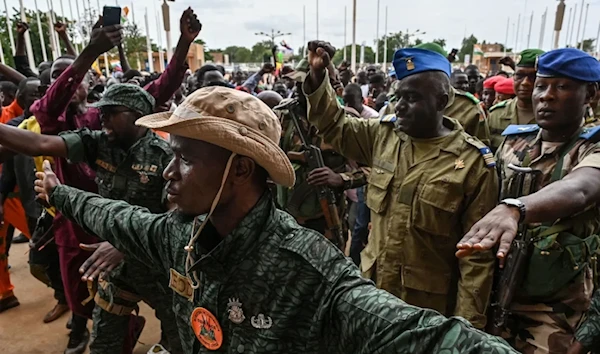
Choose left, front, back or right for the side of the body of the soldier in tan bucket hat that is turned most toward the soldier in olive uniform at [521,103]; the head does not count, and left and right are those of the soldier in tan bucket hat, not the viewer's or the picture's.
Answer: back

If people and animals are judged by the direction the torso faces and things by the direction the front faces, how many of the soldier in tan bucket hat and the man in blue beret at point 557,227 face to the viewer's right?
0

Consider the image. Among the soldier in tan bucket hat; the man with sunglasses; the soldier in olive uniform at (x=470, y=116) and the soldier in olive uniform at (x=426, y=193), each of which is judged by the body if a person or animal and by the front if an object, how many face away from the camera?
0

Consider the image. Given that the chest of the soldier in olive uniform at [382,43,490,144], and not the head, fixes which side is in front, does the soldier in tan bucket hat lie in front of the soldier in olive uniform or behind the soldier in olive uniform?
in front

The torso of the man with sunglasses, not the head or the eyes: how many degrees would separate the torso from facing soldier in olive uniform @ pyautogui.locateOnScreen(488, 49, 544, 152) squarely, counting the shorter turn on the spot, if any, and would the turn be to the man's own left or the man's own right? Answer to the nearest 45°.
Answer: approximately 135° to the man's own left

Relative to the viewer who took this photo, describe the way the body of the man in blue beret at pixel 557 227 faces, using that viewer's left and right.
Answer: facing the viewer and to the left of the viewer

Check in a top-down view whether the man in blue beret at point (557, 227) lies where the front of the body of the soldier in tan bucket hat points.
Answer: no

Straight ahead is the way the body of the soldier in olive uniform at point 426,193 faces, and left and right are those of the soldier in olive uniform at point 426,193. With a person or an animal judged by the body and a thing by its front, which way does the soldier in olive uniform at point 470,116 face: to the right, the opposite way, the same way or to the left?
the same way

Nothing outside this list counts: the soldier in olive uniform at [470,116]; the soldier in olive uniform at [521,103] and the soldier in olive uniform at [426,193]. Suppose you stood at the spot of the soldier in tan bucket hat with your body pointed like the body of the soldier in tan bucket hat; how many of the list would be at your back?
3

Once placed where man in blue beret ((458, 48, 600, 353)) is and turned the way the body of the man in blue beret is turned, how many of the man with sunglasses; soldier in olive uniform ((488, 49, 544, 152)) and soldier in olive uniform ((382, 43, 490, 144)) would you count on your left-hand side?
0

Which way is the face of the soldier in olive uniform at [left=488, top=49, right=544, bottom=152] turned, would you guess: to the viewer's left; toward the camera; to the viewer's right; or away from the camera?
toward the camera

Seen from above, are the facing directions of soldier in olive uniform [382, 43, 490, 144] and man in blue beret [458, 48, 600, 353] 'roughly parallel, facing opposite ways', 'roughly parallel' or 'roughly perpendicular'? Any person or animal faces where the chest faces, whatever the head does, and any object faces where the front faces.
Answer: roughly parallel

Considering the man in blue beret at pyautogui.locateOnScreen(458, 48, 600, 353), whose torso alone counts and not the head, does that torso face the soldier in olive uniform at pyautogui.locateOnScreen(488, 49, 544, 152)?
no

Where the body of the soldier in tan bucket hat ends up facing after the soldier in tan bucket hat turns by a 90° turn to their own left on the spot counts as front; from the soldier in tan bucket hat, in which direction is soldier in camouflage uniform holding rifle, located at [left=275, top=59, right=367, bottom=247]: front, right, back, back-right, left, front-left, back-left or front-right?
back-left

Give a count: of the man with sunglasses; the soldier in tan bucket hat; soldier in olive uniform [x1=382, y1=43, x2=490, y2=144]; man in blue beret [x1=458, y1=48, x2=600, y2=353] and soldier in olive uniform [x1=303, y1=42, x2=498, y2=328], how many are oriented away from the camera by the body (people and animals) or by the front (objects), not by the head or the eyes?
0
